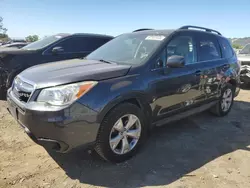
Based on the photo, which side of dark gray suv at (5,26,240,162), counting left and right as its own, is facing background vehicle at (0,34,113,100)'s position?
right

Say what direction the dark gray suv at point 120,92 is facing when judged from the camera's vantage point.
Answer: facing the viewer and to the left of the viewer

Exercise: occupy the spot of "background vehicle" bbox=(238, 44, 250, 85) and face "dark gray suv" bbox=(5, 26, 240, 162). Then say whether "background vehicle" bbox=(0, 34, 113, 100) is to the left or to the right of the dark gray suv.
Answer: right

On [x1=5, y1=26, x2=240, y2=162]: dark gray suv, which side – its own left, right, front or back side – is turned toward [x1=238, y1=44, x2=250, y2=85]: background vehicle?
back
